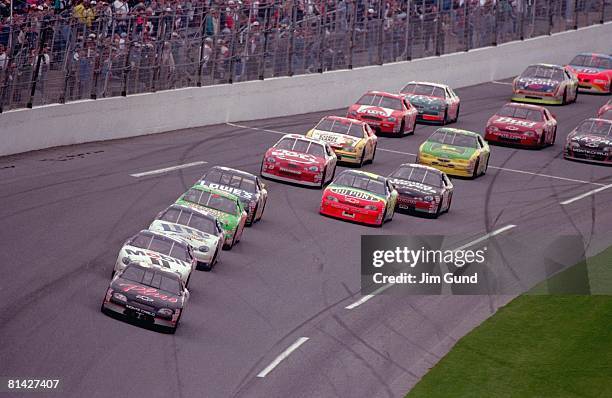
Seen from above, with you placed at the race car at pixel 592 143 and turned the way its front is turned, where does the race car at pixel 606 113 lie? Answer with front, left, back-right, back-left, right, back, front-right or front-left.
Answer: back

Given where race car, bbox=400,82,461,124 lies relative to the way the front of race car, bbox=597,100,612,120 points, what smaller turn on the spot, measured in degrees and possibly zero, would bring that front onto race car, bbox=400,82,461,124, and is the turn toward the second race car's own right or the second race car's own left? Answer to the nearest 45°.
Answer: approximately 45° to the second race car's own right

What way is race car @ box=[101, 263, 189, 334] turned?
toward the camera

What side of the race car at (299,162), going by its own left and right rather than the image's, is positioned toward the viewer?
front

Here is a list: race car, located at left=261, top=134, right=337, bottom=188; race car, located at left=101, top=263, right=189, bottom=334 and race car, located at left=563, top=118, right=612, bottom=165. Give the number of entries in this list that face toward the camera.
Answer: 3

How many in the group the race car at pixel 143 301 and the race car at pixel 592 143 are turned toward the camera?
2

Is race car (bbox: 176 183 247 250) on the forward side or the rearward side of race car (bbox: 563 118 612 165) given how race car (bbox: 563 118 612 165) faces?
on the forward side

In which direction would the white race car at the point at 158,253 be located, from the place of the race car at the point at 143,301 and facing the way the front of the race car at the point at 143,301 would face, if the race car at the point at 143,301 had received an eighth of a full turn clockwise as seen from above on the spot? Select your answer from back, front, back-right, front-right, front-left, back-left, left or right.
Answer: back-right
